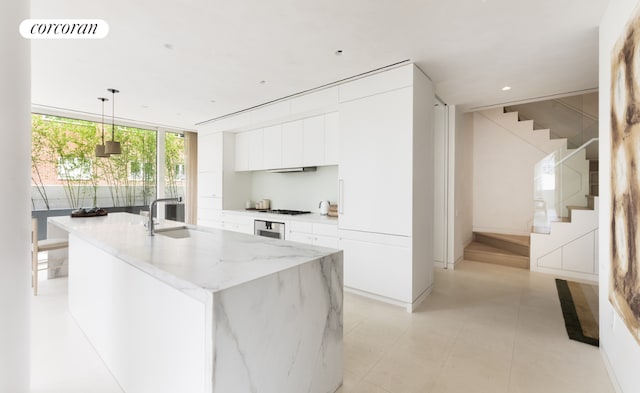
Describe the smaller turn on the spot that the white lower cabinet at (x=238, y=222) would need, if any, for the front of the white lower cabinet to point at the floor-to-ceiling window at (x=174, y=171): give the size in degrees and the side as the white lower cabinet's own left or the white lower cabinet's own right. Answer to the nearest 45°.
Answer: approximately 90° to the white lower cabinet's own right

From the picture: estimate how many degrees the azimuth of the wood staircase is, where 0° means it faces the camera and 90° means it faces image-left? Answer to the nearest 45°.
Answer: approximately 45°

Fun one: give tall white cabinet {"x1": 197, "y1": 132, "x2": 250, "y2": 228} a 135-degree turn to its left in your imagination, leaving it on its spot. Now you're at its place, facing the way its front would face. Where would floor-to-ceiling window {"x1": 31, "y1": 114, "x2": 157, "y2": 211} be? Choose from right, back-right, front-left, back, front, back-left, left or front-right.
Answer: back

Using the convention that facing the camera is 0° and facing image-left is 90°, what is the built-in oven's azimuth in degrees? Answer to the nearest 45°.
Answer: approximately 45°

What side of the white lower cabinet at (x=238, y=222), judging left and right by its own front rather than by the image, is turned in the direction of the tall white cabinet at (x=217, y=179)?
right

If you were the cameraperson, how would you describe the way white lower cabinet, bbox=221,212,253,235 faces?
facing the viewer and to the left of the viewer

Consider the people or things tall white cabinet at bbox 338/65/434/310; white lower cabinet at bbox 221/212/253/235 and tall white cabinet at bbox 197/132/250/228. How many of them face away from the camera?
0

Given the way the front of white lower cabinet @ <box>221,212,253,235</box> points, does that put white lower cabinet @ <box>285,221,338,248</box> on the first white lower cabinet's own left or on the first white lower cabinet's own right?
on the first white lower cabinet's own left

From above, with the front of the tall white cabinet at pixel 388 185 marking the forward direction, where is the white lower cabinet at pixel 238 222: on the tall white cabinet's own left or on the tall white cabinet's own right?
on the tall white cabinet's own right

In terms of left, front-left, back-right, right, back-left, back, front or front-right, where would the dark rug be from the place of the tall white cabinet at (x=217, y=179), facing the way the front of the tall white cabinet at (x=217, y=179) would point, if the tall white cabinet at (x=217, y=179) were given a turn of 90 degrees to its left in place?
front

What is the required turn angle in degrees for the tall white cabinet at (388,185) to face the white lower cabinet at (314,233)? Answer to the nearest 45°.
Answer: approximately 90° to its right

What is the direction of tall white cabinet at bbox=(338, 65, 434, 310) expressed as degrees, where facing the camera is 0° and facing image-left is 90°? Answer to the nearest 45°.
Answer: approximately 45°

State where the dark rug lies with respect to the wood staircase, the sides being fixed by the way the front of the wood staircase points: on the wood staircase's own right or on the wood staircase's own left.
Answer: on the wood staircase's own left
